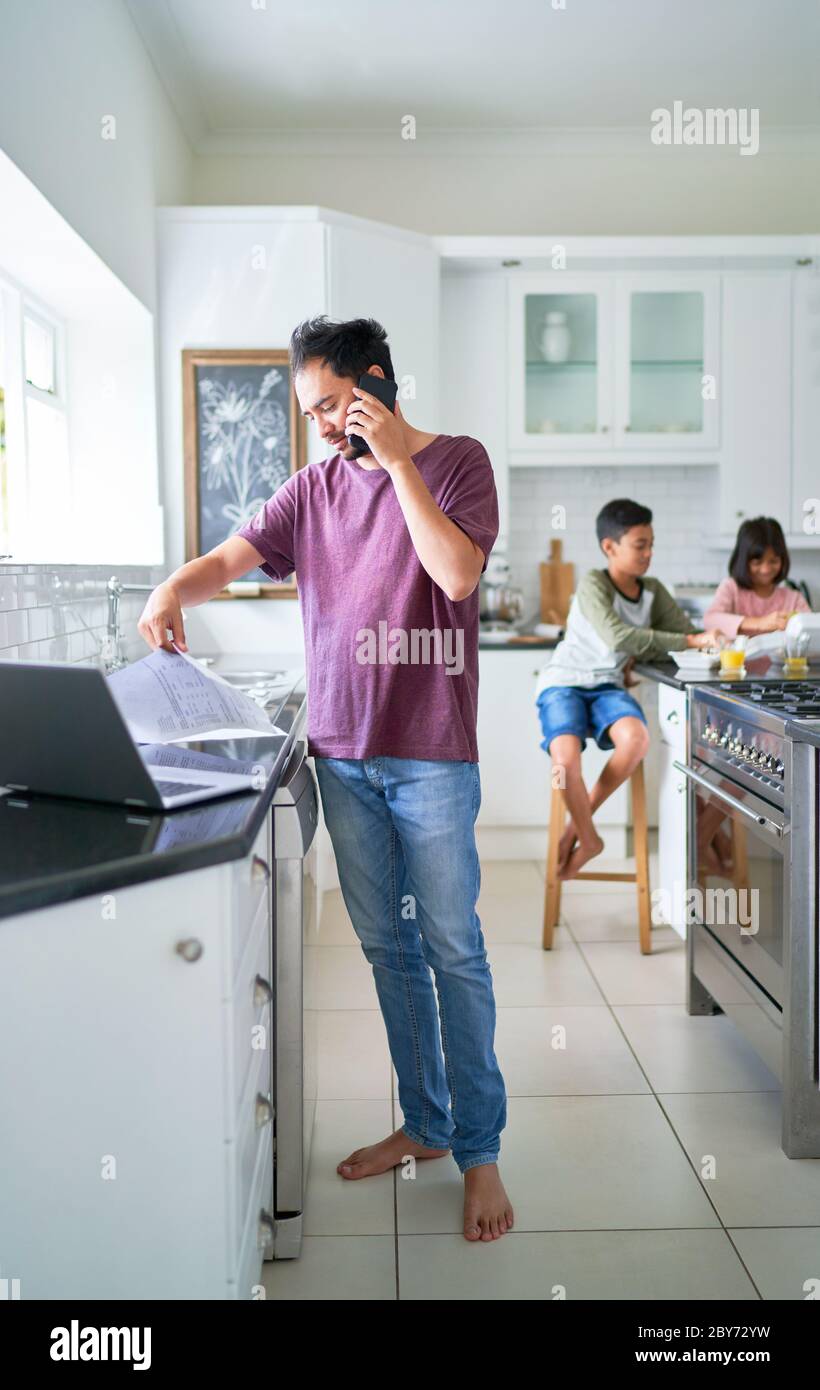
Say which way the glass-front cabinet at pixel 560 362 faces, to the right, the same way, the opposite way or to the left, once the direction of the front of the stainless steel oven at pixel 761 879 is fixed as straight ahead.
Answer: to the left

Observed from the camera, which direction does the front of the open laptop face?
facing away from the viewer and to the right of the viewer

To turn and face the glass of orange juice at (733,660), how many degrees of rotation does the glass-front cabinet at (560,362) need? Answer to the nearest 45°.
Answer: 0° — it already faces it

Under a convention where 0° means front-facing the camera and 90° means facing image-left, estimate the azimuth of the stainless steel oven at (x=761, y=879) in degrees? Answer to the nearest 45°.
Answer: approximately 90°
